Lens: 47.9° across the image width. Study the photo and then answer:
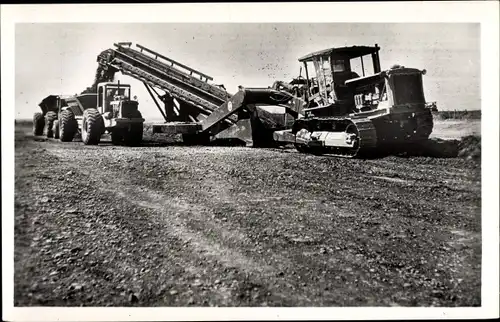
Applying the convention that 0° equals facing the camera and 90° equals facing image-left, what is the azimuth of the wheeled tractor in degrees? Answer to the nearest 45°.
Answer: approximately 315°
